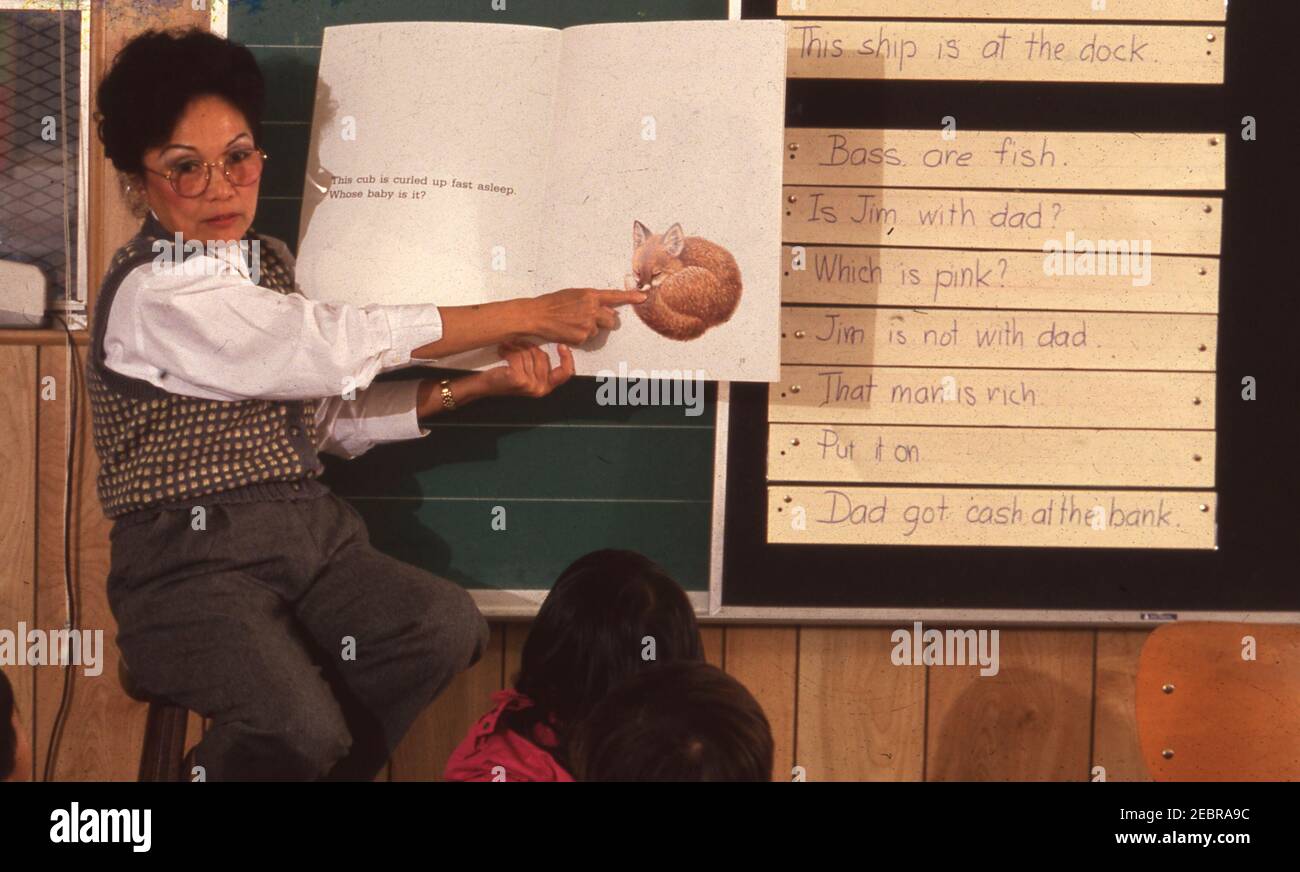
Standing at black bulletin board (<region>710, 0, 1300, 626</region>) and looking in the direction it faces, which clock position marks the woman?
The woman is roughly at 2 o'clock from the black bulletin board.

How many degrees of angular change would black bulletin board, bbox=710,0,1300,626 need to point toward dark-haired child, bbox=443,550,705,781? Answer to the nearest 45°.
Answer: approximately 45° to its right

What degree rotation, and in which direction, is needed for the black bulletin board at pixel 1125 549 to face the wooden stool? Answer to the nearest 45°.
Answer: approximately 45° to its right

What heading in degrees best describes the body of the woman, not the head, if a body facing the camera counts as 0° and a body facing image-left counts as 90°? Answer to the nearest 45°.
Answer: approximately 315°

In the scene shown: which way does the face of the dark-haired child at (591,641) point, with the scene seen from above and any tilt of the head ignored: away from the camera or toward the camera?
away from the camera

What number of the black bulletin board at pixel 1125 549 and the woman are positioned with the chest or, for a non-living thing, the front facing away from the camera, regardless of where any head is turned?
0
